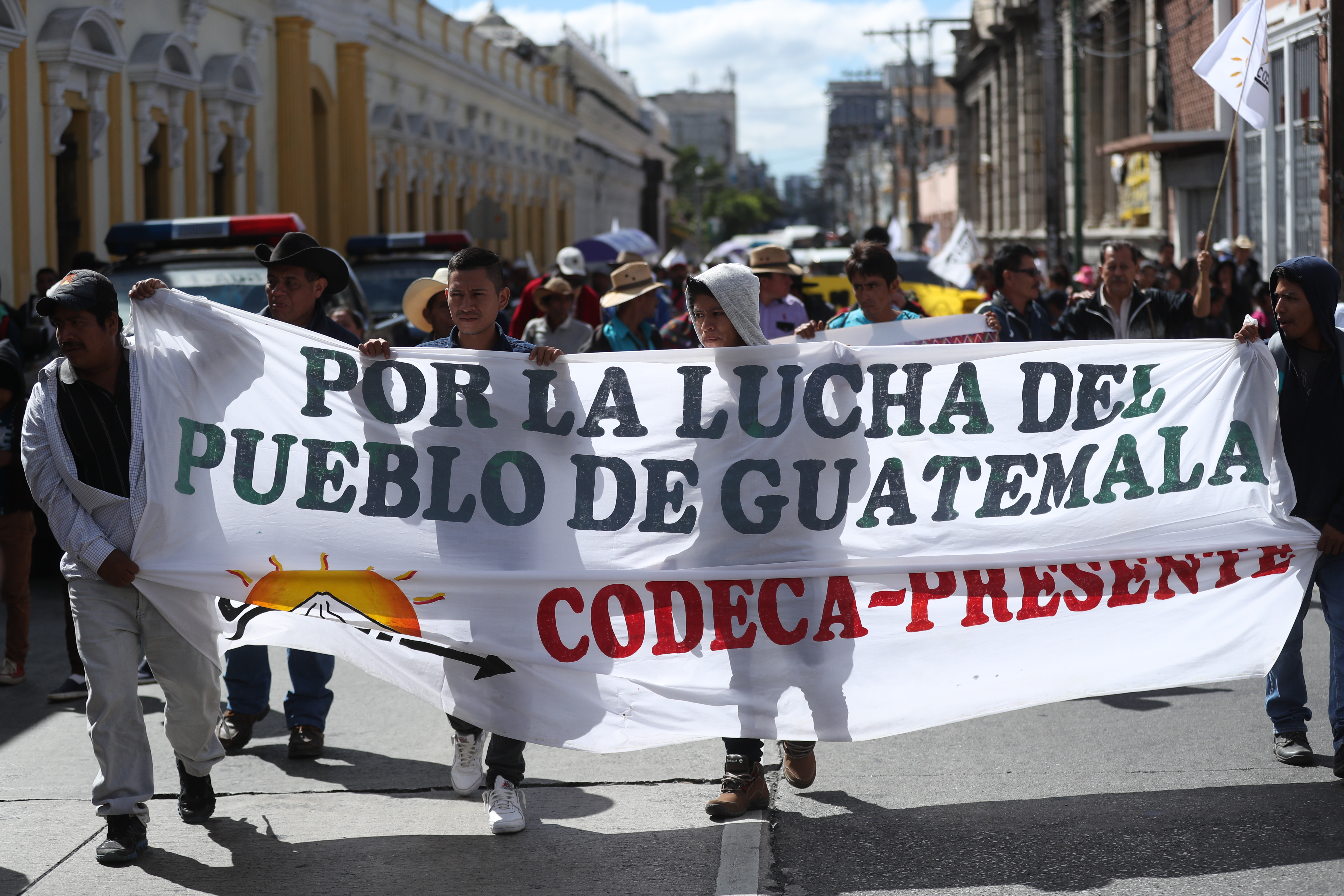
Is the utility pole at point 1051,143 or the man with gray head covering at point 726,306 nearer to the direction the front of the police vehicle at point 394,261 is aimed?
the man with gray head covering

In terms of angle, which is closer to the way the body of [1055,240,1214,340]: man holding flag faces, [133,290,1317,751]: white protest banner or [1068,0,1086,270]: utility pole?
the white protest banner

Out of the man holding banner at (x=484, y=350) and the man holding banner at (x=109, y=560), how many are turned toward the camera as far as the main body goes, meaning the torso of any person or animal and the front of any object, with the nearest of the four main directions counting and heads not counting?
2

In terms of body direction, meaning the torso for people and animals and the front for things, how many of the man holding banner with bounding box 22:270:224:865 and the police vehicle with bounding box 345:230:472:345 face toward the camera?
2

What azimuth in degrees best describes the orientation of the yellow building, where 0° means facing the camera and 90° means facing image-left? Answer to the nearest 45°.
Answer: approximately 315°

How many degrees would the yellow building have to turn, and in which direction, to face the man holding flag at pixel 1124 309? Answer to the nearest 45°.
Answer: approximately 45° to its right

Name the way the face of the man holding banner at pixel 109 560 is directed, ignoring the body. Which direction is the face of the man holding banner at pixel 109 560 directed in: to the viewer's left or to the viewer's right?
to the viewer's left
